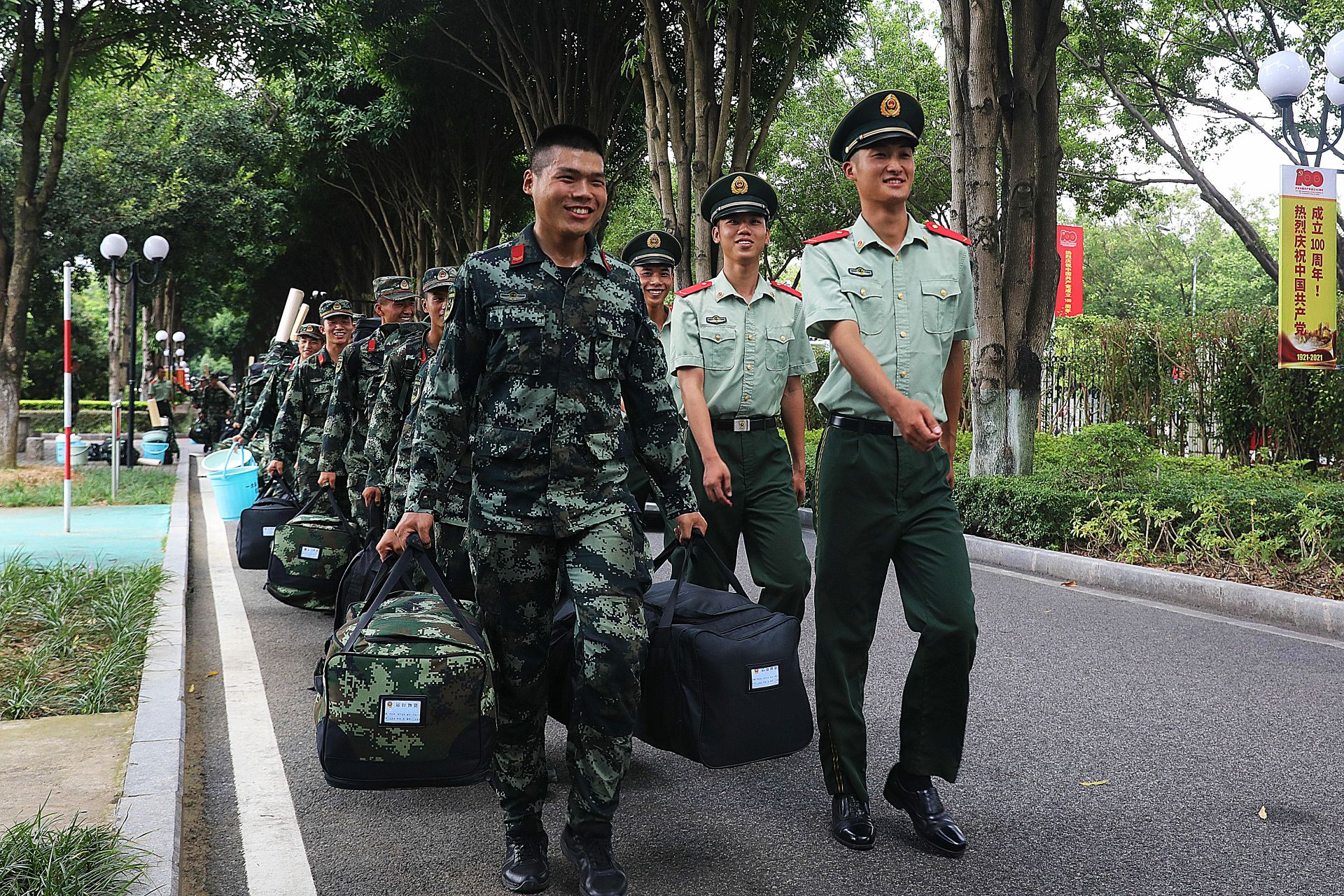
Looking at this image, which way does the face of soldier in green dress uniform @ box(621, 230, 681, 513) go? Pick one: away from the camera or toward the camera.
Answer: toward the camera

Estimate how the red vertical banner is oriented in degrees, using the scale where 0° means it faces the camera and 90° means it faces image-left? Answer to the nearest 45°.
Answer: approximately 0°

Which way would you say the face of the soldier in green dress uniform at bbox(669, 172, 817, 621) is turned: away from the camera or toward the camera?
toward the camera

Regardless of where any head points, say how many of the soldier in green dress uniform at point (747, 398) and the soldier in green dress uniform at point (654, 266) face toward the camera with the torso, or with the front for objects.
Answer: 2

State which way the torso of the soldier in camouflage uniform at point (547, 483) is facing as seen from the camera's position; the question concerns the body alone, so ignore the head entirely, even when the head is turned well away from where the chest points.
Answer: toward the camera

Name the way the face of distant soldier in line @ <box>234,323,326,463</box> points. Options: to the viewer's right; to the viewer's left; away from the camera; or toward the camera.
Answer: toward the camera

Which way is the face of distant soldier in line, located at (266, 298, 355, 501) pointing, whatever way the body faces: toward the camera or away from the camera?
toward the camera

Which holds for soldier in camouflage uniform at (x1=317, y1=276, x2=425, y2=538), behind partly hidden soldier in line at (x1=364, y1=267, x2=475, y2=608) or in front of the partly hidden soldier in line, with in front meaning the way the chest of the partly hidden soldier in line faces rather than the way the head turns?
behind

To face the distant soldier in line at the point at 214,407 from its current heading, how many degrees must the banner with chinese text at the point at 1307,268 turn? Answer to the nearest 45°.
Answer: approximately 90° to its right

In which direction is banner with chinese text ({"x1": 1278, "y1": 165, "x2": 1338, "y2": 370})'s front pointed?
toward the camera

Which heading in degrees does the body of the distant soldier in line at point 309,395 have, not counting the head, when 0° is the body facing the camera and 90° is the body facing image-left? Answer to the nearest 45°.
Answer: approximately 315°

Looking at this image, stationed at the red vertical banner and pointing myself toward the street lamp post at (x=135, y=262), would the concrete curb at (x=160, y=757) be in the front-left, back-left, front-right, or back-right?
front-left

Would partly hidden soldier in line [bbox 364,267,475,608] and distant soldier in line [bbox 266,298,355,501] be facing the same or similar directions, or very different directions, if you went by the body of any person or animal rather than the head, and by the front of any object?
same or similar directions
